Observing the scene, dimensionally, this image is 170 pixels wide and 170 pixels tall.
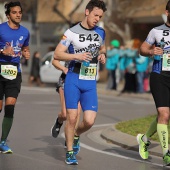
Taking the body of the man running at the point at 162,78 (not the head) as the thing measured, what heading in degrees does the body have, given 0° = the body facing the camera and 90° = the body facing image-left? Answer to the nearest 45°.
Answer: approximately 315°

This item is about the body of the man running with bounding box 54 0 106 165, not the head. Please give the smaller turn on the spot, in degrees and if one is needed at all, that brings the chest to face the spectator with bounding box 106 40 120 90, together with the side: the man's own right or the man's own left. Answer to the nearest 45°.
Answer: approximately 135° to the man's own left

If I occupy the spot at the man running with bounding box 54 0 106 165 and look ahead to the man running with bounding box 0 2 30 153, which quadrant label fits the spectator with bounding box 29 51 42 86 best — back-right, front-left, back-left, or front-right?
front-right

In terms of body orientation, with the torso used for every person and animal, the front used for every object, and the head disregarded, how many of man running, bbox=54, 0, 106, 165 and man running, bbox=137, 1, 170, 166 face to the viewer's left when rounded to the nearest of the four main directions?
0

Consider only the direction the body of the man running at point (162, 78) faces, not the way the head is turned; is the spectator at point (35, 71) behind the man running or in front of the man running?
behind

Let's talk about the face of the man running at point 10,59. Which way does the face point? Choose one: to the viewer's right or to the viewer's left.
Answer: to the viewer's right

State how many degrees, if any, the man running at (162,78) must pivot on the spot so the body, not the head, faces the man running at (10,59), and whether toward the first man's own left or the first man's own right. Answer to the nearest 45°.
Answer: approximately 135° to the first man's own right

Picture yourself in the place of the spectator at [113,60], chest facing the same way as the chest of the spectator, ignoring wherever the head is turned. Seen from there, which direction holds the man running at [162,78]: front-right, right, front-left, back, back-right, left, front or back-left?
left
